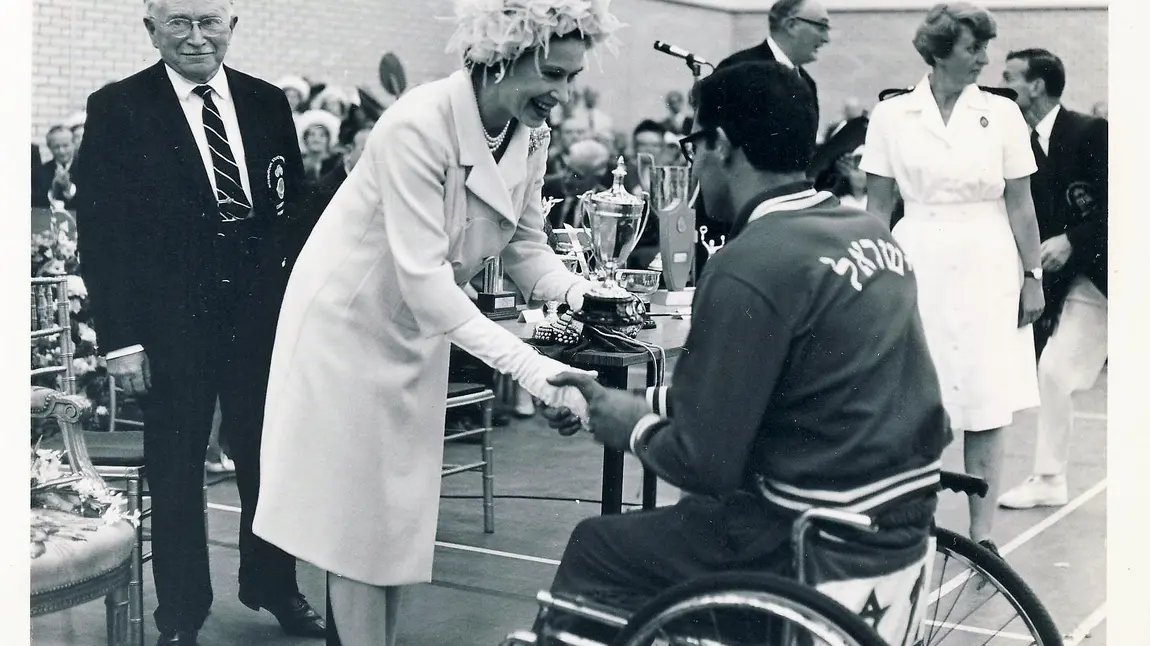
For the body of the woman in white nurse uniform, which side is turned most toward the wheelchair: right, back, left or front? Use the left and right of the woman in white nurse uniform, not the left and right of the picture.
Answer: front

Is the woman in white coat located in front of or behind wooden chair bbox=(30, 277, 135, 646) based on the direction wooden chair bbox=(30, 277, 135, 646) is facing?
in front

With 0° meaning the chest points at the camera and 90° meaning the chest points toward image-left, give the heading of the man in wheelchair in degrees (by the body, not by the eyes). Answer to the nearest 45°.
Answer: approximately 135°

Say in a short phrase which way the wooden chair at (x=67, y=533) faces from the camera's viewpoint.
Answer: facing the viewer and to the right of the viewer

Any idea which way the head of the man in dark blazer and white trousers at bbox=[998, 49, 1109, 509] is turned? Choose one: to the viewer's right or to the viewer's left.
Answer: to the viewer's left

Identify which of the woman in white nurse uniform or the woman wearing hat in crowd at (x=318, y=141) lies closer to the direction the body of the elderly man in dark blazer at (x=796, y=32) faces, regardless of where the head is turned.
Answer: the woman in white nurse uniform

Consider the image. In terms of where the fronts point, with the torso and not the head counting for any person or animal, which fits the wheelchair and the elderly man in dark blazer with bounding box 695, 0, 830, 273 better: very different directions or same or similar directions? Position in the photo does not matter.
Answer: very different directions

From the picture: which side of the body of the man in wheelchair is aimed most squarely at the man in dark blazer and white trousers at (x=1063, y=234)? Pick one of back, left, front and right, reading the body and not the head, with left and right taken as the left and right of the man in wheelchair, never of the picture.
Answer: right
